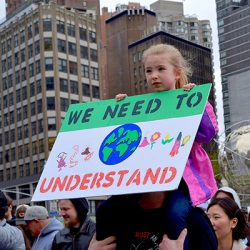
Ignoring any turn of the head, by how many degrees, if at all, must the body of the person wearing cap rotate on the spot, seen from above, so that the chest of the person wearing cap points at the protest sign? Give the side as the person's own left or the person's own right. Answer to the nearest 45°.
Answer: approximately 90° to the person's own left

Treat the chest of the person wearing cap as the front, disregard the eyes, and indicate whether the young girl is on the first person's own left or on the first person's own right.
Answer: on the first person's own left

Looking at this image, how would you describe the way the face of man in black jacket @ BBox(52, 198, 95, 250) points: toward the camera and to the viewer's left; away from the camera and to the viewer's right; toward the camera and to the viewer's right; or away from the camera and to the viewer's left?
toward the camera and to the viewer's left

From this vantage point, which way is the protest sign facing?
toward the camera

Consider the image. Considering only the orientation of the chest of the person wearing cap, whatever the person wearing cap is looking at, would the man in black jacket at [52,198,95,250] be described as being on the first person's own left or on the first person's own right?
on the first person's own left

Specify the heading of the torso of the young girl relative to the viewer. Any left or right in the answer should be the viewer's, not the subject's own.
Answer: facing the viewer and to the left of the viewer

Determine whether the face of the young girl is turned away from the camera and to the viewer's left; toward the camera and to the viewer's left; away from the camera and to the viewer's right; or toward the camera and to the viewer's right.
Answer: toward the camera and to the viewer's left
